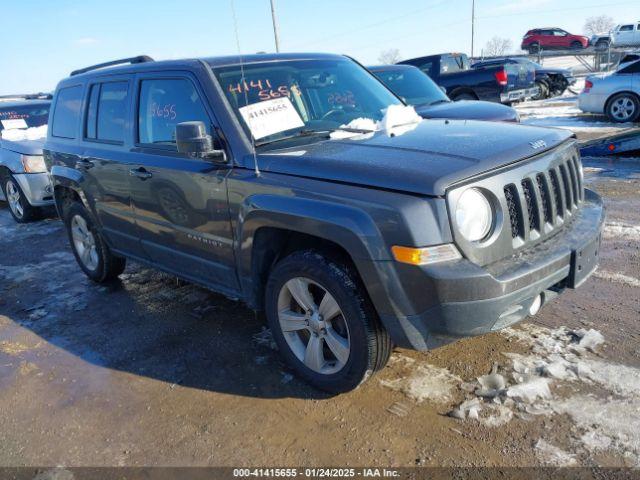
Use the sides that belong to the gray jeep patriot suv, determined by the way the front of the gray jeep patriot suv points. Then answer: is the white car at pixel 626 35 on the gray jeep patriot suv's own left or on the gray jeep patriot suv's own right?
on the gray jeep patriot suv's own left

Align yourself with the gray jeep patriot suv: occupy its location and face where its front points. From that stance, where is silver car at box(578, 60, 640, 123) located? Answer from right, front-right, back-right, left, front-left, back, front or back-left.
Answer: left

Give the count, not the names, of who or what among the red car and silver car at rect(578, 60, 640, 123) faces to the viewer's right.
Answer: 2

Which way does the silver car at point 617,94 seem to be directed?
to the viewer's right

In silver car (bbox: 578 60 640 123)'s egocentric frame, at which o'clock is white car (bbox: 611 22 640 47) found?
white car (bbox: 611 22 640 47) is roughly at 9 o'clock from silver car (bbox: 578 60 640 123).

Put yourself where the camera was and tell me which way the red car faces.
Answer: facing to the right of the viewer
